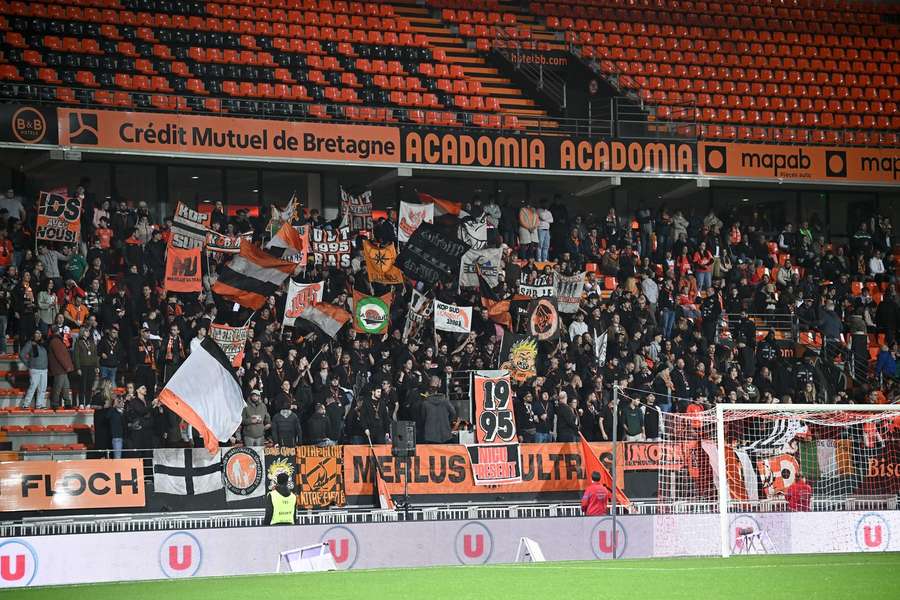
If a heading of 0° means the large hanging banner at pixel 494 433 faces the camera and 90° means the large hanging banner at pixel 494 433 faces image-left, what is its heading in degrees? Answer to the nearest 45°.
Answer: approximately 0°

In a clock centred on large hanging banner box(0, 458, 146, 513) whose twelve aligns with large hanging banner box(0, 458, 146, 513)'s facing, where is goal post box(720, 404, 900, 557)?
The goal post is roughly at 9 o'clock from the large hanging banner.

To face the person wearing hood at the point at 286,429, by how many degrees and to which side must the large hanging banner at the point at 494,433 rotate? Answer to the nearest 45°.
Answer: approximately 45° to its right

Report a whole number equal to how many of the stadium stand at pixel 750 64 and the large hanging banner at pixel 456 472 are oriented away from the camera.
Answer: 0

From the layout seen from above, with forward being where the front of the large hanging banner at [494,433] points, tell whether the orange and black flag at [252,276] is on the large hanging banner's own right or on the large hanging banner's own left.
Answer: on the large hanging banner's own right

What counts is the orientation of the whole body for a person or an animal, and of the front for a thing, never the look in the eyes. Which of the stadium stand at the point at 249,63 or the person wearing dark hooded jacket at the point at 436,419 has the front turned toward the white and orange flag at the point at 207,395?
the stadium stand
